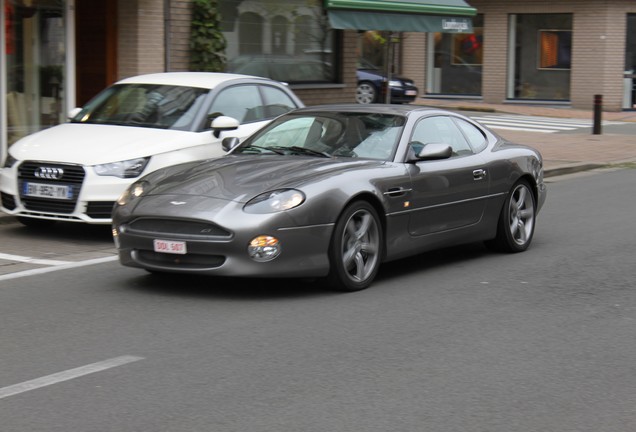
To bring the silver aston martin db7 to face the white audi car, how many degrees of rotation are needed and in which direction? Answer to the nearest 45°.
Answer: approximately 90° to its right

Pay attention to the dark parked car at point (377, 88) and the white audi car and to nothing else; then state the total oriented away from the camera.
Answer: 0

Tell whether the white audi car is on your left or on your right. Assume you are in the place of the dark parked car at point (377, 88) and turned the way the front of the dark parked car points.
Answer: on your right

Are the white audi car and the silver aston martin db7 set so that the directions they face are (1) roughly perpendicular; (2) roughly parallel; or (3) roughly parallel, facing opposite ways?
roughly parallel

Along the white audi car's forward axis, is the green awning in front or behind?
behind

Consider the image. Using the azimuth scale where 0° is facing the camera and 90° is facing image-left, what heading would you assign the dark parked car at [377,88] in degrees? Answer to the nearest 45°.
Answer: approximately 315°

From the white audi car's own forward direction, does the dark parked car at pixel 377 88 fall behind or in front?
behind

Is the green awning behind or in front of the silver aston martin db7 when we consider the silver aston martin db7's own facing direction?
behind

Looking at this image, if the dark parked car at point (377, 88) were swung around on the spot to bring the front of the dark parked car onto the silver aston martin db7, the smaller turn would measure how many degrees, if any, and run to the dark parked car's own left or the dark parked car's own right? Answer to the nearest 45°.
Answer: approximately 45° to the dark parked car's own right

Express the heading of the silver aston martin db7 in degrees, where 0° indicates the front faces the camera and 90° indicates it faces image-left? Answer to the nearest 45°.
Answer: approximately 45°

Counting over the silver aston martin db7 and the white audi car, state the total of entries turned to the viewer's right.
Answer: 0

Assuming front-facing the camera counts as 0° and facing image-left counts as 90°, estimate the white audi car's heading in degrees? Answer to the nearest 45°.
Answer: approximately 45°

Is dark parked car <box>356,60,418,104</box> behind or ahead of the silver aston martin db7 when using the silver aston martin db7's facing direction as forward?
behind
